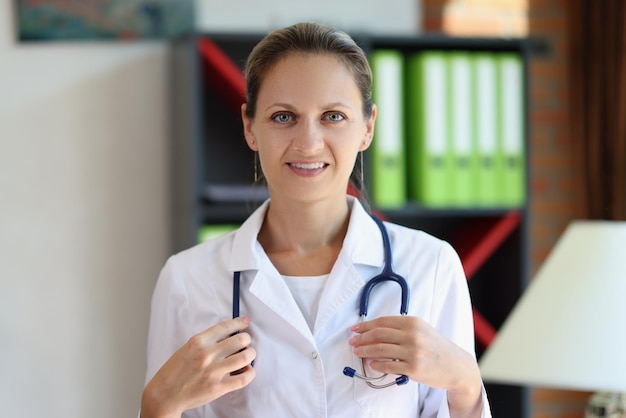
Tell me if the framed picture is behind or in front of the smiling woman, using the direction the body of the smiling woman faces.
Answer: behind

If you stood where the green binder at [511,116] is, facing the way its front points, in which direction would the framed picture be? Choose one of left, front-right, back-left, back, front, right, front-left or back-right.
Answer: right

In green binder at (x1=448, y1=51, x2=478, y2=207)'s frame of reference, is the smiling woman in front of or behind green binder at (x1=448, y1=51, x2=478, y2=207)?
in front

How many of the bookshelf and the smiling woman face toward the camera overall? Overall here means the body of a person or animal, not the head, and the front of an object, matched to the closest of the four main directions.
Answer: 2

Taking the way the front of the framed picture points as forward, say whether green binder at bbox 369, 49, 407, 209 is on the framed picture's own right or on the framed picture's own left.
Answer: on the framed picture's own left
